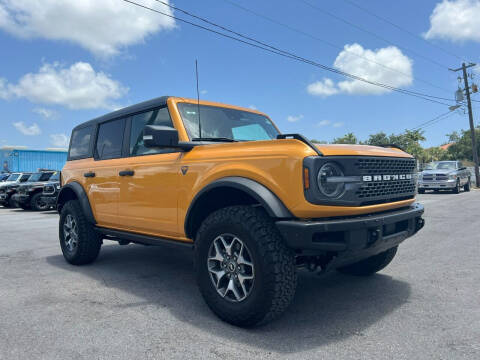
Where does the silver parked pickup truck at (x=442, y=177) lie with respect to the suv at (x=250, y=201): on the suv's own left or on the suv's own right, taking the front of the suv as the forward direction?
on the suv's own left

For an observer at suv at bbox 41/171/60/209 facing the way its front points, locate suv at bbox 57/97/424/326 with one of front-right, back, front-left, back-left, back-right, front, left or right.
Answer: front-left

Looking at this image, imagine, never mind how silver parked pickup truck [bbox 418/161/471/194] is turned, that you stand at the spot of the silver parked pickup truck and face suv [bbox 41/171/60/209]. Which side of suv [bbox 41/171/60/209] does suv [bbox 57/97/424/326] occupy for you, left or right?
left

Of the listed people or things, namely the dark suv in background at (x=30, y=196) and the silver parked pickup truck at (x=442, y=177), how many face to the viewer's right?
0

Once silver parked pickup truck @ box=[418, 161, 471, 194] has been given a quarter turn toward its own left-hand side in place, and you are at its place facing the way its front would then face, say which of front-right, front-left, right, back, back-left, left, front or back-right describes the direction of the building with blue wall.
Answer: back-right

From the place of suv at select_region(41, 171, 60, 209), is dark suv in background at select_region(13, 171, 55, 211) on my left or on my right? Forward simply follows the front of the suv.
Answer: on my right

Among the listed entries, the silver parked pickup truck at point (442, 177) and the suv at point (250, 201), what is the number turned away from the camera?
0

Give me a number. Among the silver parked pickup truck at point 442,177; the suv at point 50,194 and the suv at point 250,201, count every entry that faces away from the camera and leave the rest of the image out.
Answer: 0

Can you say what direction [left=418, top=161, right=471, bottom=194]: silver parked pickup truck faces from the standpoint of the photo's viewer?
facing the viewer and to the left of the viewer

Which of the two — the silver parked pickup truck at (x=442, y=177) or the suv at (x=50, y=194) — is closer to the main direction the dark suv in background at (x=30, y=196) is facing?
the suv

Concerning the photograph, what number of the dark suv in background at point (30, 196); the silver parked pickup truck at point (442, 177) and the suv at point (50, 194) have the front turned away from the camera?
0

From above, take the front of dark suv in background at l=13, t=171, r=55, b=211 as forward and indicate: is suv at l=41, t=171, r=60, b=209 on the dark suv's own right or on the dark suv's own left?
on the dark suv's own left

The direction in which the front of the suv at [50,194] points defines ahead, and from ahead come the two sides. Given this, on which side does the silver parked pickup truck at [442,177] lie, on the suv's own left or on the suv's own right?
on the suv's own left

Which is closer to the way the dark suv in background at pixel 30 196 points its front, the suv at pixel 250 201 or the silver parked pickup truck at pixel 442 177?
the suv
